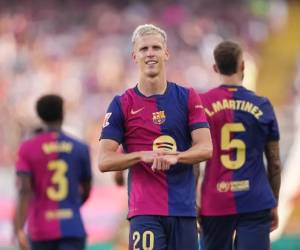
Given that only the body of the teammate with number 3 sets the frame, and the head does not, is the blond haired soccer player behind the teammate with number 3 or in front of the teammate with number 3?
behind

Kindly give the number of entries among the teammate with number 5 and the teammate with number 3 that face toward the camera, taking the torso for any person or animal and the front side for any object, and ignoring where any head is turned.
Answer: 0

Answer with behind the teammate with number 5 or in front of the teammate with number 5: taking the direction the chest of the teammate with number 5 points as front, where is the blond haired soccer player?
behind

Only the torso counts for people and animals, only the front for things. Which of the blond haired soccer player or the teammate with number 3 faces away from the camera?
the teammate with number 3

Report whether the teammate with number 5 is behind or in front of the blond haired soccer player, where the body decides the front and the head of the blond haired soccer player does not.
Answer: behind

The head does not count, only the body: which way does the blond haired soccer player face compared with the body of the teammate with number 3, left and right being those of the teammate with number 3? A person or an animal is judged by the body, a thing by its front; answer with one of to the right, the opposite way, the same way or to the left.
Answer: the opposite way

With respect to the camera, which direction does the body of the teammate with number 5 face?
away from the camera

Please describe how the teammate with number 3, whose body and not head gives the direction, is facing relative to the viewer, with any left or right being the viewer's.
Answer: facing away from the viewer

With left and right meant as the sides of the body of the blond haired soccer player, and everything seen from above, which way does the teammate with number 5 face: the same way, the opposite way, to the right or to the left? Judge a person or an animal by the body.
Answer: the opposite way

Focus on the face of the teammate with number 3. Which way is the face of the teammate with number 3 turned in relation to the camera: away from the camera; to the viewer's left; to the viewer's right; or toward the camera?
away from the camera
